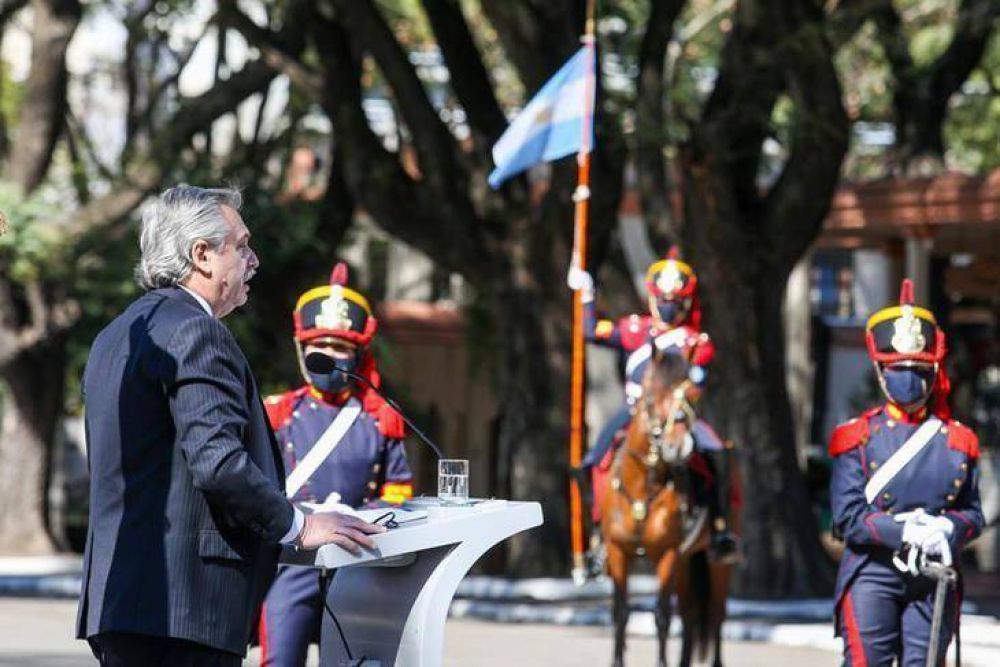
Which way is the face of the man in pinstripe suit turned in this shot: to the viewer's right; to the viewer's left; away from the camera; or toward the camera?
to the viewer's right

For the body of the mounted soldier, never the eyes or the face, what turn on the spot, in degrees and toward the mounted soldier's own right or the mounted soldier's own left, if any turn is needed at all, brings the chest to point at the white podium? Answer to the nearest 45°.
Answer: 0° — they already face it

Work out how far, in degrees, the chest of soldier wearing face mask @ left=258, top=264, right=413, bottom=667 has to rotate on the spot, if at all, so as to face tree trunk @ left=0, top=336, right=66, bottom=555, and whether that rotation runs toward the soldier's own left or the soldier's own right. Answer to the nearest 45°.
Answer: approximately 180°

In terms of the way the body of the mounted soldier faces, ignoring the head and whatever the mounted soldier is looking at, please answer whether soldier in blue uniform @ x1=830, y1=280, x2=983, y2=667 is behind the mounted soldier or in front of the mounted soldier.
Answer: in front

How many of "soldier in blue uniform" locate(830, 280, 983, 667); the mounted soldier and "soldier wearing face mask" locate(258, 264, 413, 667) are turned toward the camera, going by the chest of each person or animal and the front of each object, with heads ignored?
3

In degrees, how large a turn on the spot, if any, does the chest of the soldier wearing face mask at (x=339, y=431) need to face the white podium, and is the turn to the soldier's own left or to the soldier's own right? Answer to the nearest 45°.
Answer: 0° — they already face it

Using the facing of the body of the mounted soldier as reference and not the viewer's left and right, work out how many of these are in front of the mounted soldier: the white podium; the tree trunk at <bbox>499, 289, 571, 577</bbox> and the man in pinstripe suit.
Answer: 2

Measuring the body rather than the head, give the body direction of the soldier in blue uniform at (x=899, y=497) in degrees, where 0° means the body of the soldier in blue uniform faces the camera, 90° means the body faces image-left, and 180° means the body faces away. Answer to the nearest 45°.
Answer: approximately 0°

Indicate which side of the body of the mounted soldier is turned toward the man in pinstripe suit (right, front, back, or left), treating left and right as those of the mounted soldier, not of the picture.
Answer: front

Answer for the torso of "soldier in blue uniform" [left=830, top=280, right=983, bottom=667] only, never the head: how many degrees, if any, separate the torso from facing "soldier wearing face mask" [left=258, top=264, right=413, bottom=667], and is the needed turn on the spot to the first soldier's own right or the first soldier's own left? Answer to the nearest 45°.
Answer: approximately 90° to the first soldier's own right

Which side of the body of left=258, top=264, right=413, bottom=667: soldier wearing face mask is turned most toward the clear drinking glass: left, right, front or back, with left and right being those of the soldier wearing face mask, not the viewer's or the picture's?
front
